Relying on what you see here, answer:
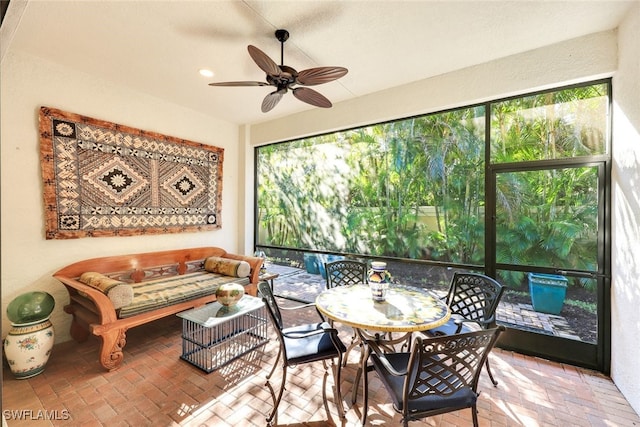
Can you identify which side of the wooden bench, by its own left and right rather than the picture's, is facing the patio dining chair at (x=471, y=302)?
front

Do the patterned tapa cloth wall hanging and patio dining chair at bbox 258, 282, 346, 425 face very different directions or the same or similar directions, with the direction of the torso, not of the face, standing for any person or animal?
same or similar directions

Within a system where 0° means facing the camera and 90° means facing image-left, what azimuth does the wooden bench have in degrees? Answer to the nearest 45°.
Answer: approximately 315°

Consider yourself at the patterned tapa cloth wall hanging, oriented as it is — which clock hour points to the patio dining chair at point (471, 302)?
The patio dining chair is roughly at 12 o'clock from the patterned tapa cloth wall hanging.

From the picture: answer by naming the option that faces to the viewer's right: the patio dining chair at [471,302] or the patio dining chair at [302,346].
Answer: the patio dining chair at [302,346]

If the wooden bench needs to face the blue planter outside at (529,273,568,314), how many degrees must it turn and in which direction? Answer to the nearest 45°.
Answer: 0° — it already faces it

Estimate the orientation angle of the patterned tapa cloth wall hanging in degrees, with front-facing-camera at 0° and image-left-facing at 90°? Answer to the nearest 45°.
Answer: approximately 315°

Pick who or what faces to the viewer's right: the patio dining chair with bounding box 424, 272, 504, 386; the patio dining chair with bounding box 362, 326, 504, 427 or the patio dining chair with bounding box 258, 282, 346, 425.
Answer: the patio dining chair with bounding box 258, 282, 346, 425

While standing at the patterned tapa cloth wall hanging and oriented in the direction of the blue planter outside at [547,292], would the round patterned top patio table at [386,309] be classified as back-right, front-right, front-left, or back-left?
front-right

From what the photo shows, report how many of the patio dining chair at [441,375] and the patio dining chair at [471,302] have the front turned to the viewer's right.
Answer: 0

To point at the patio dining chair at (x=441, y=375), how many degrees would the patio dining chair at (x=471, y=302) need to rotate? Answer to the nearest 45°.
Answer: approximately 45° to its left

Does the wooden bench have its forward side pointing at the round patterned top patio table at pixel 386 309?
yes

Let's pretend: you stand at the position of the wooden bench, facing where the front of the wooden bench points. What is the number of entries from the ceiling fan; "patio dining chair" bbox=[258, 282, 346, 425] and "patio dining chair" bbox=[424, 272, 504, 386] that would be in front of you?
3

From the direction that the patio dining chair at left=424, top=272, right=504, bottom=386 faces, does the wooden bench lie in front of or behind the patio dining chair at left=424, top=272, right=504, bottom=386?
in front

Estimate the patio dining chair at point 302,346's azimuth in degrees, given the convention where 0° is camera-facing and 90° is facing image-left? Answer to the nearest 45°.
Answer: approximately 270°

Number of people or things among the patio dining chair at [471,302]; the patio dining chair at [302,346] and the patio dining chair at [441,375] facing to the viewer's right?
1

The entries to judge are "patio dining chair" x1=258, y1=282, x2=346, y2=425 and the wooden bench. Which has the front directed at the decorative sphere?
the wooden bench

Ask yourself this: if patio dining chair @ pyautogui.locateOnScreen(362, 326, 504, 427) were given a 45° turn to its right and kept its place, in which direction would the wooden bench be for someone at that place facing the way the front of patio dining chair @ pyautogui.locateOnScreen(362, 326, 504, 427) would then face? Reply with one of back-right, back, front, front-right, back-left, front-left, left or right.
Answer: left

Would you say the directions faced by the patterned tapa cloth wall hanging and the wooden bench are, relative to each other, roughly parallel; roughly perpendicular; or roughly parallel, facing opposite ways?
roughly parallel

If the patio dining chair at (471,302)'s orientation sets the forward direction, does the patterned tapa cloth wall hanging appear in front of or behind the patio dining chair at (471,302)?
in front
